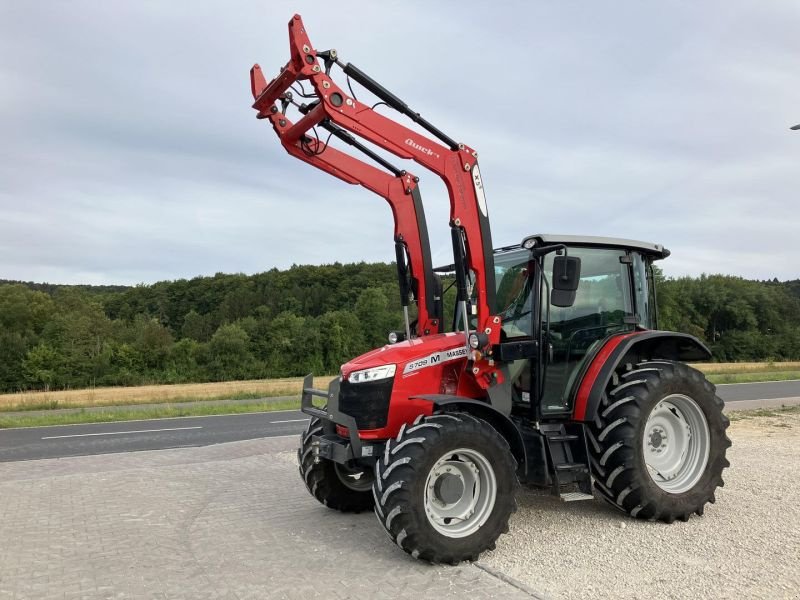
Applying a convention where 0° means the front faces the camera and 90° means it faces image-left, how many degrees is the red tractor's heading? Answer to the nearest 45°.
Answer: approximately 45°
